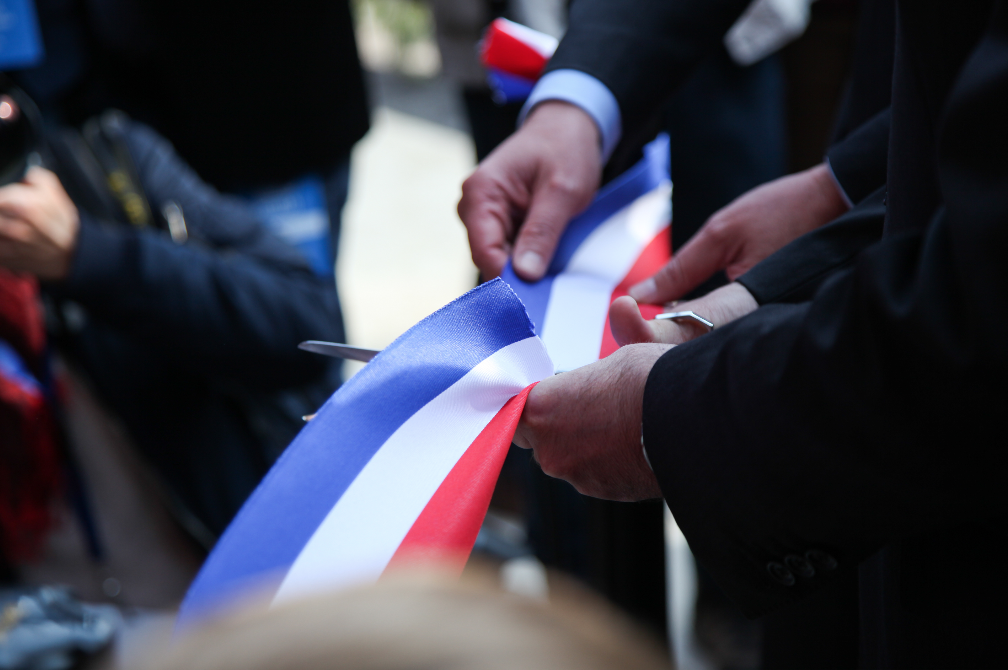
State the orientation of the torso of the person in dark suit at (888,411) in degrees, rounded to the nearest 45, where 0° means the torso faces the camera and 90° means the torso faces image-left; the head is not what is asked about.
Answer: approximately 90°

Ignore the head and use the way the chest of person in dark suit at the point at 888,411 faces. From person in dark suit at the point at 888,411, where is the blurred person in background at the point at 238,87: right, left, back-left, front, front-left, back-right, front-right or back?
front-right

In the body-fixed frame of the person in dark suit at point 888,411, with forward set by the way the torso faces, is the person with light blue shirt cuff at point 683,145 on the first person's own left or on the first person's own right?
on the first person's own right

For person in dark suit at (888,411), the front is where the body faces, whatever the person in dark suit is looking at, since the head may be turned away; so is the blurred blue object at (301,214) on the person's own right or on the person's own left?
on the person's own right
